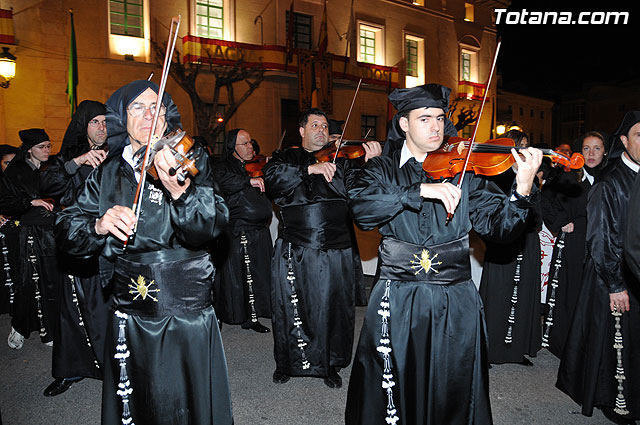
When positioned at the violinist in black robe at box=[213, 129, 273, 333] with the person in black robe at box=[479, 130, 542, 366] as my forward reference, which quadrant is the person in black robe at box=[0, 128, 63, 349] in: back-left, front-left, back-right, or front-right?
back-right

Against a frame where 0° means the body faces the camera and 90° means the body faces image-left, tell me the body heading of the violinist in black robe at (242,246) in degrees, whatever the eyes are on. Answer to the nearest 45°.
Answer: approximately 315°

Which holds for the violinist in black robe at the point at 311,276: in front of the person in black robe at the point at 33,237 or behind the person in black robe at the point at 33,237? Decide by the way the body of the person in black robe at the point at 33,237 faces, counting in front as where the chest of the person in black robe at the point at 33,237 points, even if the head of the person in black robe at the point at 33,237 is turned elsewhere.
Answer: in front

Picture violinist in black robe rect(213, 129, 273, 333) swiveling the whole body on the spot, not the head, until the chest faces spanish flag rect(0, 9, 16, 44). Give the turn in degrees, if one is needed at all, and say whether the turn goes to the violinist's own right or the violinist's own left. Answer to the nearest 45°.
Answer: approximately 180°

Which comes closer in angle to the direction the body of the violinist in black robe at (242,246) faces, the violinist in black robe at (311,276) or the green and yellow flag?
the violinist in black robe

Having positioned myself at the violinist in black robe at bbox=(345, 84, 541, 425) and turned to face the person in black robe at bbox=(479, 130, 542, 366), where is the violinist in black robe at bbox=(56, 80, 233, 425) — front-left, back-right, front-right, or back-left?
back-left

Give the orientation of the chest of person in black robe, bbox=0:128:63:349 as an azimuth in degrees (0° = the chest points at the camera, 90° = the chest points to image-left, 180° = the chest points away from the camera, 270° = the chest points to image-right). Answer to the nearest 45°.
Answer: approximately 315°

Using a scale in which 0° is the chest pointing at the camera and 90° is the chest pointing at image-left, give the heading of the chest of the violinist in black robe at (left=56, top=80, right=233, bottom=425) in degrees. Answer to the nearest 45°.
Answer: approximately 0°

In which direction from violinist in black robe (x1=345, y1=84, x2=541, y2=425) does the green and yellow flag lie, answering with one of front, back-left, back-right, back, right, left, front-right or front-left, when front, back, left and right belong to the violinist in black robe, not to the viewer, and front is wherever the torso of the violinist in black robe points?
back-right

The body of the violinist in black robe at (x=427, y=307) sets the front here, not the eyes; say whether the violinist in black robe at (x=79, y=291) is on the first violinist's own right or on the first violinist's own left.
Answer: on the first violinist's own right

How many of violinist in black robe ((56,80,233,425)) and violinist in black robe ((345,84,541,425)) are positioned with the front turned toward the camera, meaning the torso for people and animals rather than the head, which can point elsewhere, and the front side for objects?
2
